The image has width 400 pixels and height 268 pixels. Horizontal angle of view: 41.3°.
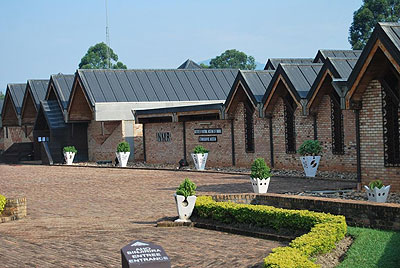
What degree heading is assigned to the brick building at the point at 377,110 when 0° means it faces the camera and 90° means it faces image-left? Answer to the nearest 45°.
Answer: approximately 45°

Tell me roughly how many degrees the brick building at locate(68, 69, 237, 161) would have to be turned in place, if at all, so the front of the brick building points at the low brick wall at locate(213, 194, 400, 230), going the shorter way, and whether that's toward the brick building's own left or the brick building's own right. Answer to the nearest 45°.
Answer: approximately 45° to the brick building's own left

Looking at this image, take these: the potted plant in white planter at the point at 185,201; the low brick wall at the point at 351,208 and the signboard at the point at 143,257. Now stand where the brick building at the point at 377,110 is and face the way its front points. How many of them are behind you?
0

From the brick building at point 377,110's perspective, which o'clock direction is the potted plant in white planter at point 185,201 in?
The potted plant in white planter is roughly at 12 o'clock from the brick building.

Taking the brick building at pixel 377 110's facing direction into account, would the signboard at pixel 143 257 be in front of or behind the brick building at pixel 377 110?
in front

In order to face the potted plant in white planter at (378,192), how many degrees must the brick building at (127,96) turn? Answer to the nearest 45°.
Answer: approximately 45° to its left

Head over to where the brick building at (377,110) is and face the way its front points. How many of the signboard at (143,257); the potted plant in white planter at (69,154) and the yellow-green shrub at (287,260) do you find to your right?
1

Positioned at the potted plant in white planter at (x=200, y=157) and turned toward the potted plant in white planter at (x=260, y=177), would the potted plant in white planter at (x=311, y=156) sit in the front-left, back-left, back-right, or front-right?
front-left

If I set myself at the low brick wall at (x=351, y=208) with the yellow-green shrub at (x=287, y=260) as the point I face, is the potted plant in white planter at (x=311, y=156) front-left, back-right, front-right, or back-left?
back-right

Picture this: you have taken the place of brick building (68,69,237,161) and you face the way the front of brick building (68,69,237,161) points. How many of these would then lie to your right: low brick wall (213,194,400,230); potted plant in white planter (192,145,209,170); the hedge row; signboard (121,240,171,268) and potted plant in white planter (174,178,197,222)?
0

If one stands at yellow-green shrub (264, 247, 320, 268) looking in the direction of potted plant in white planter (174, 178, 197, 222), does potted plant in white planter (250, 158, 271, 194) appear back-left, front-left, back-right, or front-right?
front-right

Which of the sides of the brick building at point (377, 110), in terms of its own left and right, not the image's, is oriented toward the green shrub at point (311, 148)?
right

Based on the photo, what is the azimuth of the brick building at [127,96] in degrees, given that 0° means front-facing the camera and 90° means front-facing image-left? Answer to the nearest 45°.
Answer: approximately 45°

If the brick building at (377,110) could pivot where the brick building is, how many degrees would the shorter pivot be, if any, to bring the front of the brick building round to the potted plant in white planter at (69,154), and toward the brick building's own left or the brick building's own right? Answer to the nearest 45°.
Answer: approximately 90° to the brick building's own right

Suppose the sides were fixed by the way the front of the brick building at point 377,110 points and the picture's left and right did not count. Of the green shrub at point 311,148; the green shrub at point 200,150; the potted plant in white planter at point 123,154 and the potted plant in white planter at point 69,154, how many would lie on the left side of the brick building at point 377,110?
0

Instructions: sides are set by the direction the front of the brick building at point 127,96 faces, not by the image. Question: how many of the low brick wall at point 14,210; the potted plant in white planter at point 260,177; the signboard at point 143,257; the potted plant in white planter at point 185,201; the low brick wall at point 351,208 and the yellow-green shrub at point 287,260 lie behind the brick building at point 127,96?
0

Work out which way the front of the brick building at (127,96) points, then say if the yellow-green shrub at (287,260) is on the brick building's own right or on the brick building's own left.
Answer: on the brick building's own left
